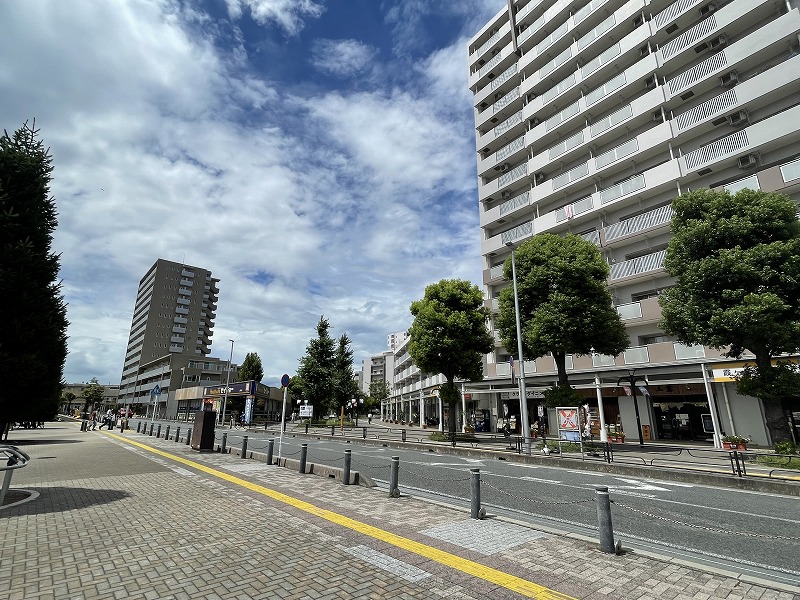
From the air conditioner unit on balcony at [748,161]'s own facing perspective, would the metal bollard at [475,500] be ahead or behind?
ahead

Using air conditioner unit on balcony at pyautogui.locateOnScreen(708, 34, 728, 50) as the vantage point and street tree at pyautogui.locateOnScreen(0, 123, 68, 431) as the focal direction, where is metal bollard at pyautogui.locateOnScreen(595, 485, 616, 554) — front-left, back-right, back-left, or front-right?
front-left

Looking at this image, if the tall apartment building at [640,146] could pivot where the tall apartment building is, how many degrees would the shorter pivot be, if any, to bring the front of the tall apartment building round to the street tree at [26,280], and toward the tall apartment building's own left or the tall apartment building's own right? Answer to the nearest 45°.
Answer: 0° — it already faces it

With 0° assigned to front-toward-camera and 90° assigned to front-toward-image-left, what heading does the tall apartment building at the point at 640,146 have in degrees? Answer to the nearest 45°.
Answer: approximately 45°

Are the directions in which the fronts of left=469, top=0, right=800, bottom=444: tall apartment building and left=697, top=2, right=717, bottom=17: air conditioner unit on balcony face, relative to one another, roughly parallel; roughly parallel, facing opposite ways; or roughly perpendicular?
roughly parallel

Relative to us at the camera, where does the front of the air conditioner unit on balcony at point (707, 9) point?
facing the viewer and to the left of the viewer

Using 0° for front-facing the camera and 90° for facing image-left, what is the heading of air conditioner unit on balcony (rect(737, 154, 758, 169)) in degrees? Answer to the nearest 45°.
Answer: approximately 45°

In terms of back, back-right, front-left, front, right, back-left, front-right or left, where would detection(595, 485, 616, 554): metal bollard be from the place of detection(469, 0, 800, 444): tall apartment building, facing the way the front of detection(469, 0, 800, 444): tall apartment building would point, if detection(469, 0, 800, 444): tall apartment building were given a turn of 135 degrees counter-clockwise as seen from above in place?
right

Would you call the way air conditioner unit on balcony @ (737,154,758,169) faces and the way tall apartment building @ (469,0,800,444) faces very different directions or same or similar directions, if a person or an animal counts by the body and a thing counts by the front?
same or similar directions

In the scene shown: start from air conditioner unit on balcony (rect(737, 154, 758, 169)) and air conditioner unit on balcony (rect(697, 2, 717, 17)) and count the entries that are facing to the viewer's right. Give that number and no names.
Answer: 0
